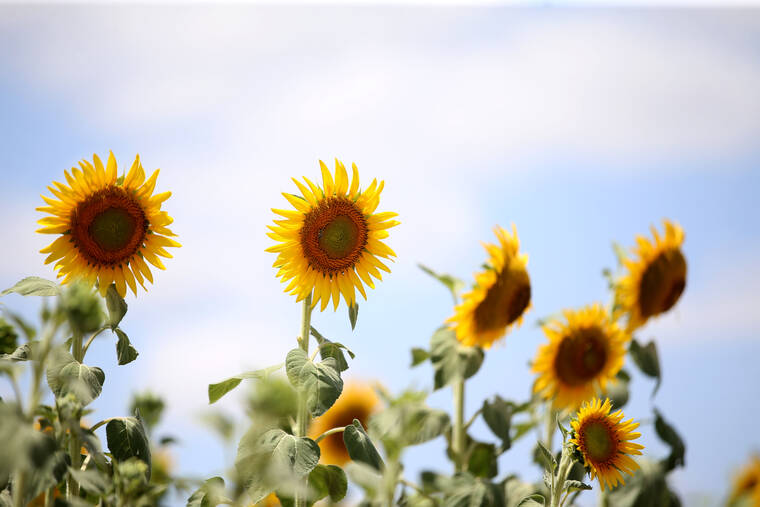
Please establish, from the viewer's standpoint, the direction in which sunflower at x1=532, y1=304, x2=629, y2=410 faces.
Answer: facing the viewer

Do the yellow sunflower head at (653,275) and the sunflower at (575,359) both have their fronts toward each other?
no

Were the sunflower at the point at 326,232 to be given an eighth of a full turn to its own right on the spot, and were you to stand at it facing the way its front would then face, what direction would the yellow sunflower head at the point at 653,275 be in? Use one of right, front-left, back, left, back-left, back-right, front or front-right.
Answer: back

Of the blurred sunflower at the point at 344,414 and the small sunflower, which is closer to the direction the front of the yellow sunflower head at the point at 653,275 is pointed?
the small sunflower

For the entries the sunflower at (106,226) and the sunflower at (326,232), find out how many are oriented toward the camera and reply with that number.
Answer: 2

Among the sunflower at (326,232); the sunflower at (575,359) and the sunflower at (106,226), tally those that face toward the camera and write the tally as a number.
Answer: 3

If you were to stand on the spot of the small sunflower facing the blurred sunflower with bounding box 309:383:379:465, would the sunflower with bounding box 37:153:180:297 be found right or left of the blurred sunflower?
left

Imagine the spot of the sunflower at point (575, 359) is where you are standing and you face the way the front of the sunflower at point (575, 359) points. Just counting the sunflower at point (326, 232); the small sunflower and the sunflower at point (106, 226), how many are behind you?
0

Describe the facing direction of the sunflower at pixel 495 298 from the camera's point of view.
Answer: facing the viewer and to the right of the viewer

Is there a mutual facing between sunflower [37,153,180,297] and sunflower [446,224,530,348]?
no

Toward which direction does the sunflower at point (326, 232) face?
toward the camera

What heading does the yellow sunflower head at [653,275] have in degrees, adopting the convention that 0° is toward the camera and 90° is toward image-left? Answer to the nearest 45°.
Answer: approximately 315°

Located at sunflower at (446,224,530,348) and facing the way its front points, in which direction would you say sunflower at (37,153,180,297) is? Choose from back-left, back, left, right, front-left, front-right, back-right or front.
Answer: right

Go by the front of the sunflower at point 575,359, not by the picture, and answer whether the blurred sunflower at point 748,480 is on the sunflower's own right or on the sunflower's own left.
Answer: on the sunflower's own left
